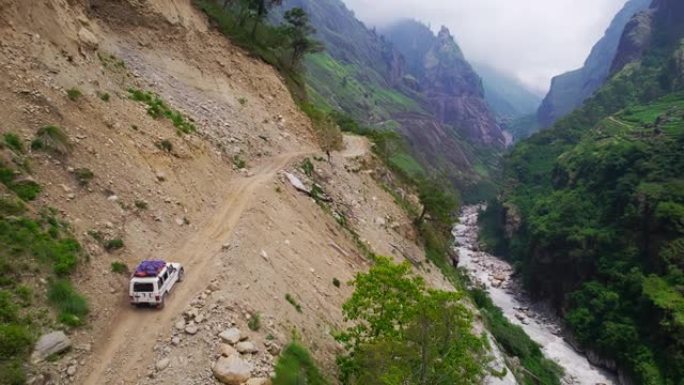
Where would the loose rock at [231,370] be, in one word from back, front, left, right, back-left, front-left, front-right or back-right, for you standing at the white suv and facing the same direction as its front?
right

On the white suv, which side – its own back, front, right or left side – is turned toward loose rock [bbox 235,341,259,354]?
right

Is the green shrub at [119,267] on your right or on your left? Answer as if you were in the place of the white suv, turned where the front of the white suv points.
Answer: on your left

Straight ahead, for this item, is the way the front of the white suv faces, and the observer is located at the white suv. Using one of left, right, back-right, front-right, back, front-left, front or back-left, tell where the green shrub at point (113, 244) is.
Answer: left

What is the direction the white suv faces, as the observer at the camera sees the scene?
facing away from the viewer and to the right of the viewer

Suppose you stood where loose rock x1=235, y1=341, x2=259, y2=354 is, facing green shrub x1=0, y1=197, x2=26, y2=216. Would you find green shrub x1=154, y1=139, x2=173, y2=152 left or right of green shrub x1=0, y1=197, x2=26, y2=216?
right

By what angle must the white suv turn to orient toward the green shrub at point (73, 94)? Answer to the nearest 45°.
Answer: approximately 90° to its left

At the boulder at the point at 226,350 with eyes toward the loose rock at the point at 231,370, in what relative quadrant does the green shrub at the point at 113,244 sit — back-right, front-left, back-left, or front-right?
back-right

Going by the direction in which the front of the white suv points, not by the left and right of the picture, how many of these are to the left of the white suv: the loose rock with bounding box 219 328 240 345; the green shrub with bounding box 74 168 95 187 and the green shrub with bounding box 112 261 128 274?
2

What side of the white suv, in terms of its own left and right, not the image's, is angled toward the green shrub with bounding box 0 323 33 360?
back

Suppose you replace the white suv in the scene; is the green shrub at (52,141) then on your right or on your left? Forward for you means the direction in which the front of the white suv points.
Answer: on your left
